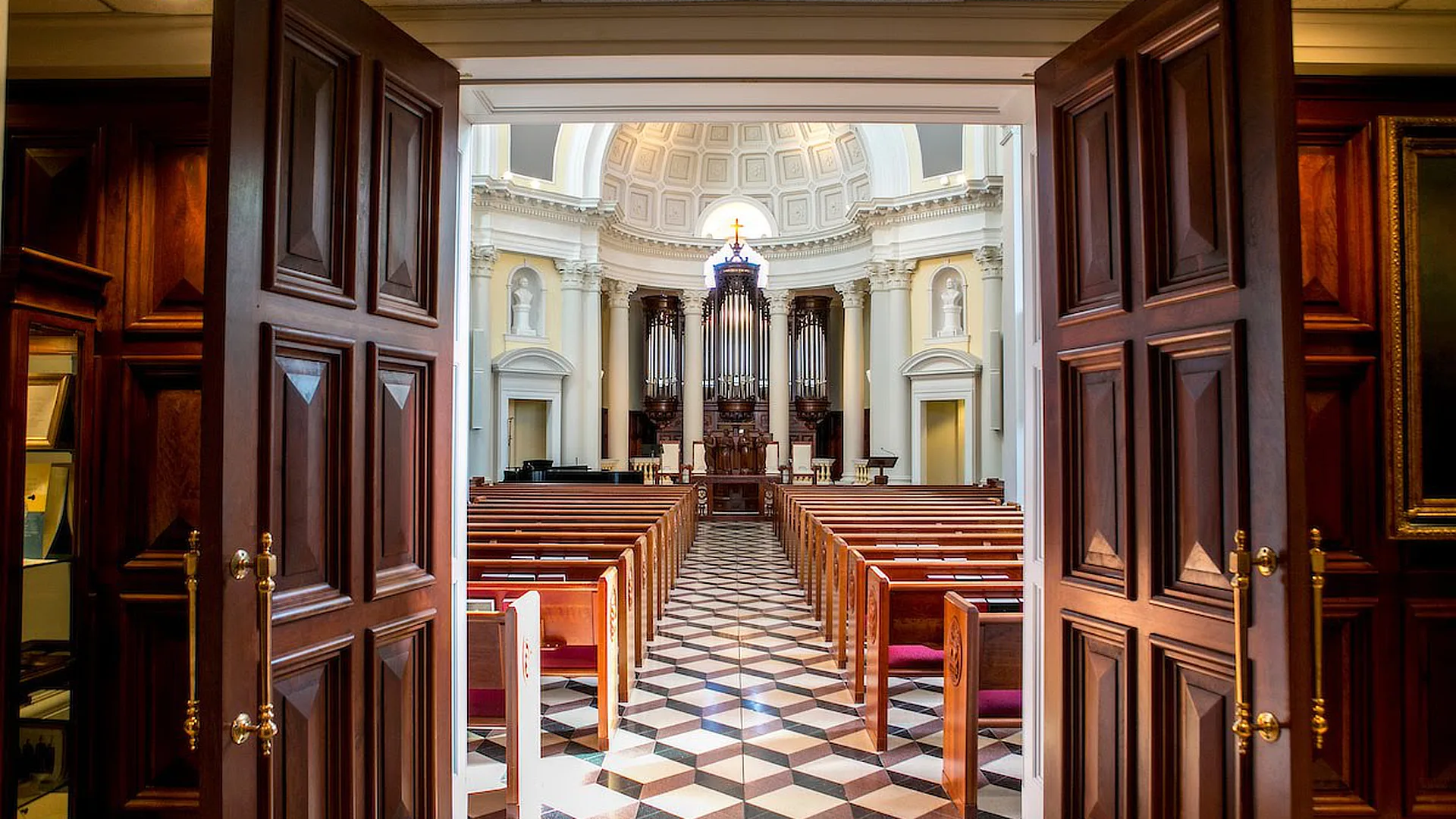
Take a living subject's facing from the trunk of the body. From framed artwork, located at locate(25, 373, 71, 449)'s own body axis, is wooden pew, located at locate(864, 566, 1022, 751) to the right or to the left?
on its left

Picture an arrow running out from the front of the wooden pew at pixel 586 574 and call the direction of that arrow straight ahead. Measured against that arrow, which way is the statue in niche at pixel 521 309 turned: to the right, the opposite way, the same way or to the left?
the opposite way

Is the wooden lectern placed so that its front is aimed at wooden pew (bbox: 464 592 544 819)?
yes

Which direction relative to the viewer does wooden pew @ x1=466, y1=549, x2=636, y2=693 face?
away from the camera

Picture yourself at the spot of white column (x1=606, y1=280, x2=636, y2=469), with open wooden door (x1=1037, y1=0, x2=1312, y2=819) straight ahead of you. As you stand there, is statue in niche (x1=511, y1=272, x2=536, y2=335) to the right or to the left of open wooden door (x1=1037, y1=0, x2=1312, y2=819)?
right

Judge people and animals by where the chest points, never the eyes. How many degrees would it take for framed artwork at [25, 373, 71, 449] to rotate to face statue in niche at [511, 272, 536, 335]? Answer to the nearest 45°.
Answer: approximately 135° to its left

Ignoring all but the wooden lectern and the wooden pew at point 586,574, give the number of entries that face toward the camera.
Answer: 1

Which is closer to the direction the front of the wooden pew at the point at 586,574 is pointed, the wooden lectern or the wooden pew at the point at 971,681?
the wooden lectern

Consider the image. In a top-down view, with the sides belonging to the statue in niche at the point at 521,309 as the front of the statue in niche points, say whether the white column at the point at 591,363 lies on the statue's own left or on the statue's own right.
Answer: on the statue's own left

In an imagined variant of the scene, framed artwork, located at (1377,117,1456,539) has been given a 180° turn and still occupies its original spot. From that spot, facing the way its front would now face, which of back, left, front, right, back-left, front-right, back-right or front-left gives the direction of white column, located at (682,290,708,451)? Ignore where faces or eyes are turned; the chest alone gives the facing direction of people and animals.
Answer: front-left

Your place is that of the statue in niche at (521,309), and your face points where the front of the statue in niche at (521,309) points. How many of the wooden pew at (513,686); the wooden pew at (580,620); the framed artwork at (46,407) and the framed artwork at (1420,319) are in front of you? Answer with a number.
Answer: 4
